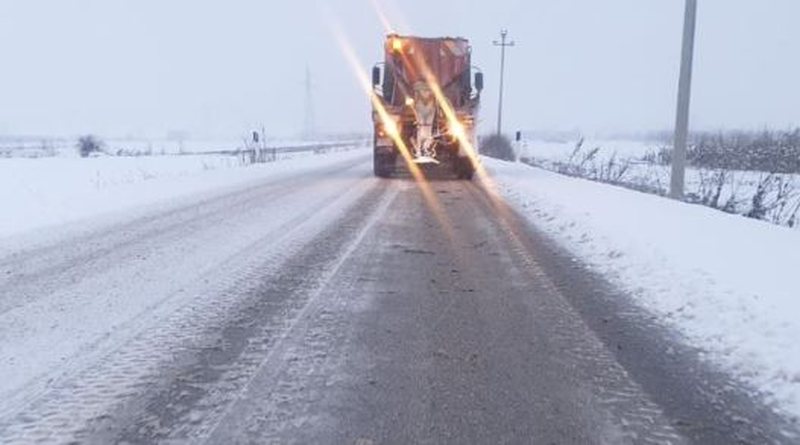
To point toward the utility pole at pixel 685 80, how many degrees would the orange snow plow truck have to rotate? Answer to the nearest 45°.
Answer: approximately 135° to its right

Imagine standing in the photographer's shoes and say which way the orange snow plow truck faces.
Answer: facing away from the viewer

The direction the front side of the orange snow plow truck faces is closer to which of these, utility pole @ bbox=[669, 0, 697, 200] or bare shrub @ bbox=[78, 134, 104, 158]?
the bare shrub

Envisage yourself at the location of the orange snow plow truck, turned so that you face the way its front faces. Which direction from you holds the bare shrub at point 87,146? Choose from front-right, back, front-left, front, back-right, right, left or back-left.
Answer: front-left
